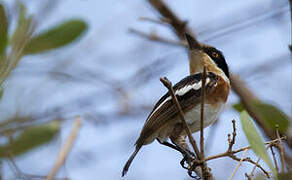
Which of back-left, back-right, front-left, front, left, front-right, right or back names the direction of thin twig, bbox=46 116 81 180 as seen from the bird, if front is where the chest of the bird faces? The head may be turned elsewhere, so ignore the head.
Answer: back-right

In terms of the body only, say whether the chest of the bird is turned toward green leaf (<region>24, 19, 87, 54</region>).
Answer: no

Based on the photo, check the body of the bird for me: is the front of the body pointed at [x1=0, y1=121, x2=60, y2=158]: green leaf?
no

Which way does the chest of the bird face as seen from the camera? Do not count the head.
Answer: to the viewer's right

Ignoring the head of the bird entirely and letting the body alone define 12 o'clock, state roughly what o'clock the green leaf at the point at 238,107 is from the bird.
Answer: The green leaf is roughly at 11 o'clock from the bird.

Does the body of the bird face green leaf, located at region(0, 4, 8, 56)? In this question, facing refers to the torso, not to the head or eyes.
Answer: no

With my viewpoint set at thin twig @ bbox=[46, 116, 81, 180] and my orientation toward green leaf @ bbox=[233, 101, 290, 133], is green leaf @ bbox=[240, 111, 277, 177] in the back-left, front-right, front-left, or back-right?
front-right

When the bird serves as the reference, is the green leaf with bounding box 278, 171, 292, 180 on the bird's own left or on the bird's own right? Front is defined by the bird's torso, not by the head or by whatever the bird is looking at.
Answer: on the bird's own right

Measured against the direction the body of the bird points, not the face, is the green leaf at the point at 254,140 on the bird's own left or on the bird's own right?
on the bird's own right
